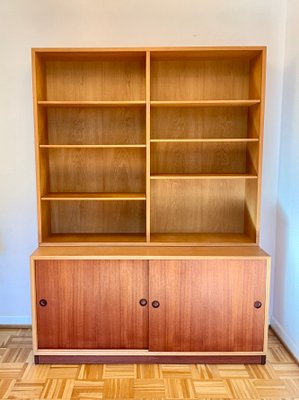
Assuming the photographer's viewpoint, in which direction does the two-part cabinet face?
facing the viewer
